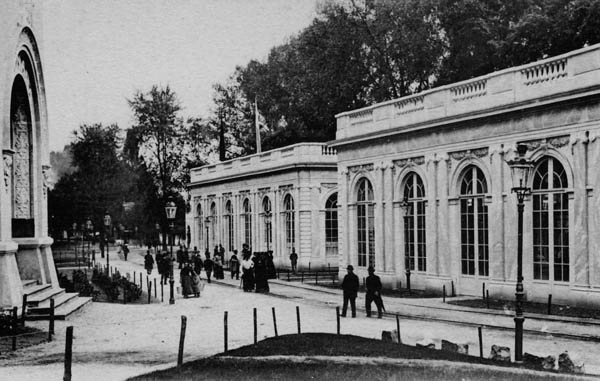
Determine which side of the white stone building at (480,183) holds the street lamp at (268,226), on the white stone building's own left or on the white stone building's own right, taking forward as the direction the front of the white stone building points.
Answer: on the white stone building's own right

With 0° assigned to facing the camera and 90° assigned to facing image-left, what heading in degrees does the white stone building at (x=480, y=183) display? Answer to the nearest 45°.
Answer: approximately 45°

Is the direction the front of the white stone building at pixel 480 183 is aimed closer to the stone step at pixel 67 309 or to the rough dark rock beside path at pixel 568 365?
the stone step
